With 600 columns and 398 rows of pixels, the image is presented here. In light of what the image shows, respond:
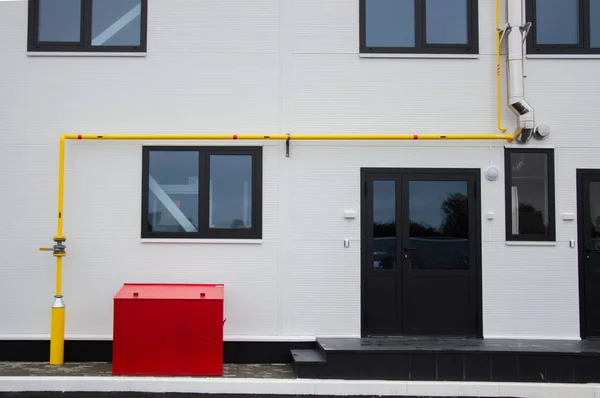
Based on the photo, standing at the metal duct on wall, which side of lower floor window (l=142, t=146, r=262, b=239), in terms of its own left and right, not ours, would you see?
left

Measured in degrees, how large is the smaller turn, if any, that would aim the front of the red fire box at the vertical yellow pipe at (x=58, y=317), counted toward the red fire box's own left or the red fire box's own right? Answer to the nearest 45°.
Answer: approximately 135° to the red fire box's own right

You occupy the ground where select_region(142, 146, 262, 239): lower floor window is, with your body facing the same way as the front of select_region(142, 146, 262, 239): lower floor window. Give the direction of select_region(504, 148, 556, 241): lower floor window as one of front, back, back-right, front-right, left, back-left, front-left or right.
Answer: left

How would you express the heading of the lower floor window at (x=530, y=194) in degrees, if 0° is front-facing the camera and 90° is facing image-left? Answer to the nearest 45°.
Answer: approximately 0°

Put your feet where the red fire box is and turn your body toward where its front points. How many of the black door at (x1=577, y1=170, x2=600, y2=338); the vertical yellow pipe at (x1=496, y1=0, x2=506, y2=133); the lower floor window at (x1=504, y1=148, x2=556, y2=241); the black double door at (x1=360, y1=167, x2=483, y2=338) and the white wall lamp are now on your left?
5

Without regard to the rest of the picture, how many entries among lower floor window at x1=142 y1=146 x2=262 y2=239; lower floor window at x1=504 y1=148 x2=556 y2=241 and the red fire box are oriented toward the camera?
3

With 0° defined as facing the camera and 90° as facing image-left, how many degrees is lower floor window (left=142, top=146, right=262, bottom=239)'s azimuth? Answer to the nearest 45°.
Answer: approximately 0°

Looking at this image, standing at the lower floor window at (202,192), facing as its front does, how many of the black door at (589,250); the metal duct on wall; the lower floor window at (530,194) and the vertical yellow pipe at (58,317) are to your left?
3

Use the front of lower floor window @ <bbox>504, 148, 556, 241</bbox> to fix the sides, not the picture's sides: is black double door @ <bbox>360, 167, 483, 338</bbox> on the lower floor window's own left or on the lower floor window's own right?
on the lower floor window's own right
